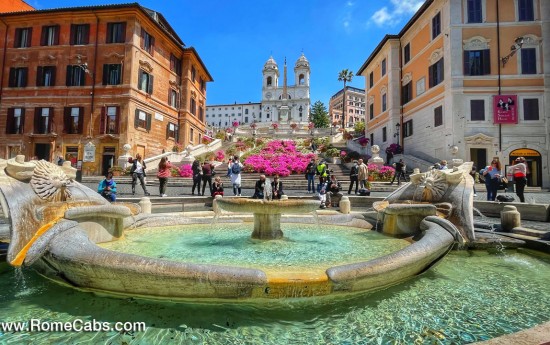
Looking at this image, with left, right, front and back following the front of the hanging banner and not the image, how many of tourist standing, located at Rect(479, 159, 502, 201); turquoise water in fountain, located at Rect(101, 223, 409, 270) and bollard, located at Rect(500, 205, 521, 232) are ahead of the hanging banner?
3

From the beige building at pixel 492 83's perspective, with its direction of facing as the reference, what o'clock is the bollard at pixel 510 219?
The bollard is roughly at 12 o'clock from the beige building.

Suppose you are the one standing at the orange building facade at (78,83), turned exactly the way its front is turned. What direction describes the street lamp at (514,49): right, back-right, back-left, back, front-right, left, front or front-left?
front-left

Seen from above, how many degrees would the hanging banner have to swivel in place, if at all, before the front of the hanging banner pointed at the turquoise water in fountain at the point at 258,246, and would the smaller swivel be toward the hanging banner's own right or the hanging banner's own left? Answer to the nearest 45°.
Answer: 0° — it already faces it

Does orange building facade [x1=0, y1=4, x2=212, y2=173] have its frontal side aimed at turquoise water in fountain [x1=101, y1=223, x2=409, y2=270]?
yes

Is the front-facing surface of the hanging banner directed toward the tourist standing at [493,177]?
yes

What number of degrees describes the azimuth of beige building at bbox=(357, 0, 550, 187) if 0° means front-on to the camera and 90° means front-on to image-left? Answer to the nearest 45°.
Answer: approximately 0°

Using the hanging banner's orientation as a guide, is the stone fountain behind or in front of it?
in front

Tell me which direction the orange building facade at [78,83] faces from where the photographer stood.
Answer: facing the viewer
